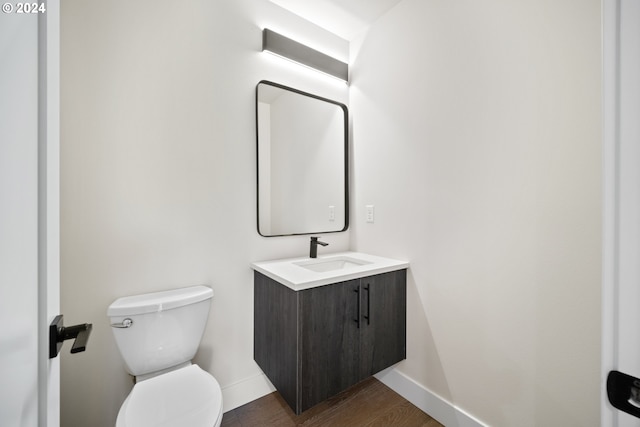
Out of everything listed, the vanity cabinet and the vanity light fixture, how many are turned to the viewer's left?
0

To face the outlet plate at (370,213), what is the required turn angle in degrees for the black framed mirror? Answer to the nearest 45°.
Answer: approximately 45° to its left

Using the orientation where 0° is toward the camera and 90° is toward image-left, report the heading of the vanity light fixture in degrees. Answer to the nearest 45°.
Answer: approximately 315°

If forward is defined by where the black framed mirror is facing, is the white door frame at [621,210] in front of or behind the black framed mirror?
in front

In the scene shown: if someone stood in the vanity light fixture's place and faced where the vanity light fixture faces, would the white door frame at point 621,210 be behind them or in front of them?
in front

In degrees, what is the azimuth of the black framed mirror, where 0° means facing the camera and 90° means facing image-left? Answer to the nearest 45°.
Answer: approximately 315°

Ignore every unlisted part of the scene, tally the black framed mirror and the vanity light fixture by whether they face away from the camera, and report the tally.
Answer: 0

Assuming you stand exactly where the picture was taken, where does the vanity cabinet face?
facing the viewer and to the right of the viewer
